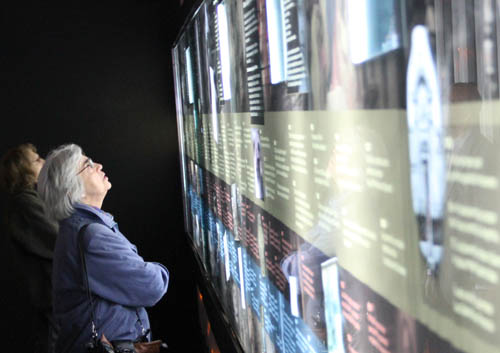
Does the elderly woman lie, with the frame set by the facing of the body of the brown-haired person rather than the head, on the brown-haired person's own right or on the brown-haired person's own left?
on the brown-haired person's own right

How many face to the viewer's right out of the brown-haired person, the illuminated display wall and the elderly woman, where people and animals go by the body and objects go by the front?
2

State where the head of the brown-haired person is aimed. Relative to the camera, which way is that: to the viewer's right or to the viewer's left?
to the viewer's right

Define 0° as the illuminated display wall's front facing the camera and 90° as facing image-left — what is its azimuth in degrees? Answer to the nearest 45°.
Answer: approximately 45°

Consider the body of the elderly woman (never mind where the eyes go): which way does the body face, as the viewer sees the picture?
to the viewer's right

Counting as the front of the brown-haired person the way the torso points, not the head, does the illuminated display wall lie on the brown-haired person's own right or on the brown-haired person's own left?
on the brown-haired person's own right

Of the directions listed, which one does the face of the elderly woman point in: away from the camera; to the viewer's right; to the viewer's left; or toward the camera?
to the viewer's right

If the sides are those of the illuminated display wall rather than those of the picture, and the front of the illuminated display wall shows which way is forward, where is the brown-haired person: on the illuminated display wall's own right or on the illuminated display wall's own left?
on the illuminated display wall's own right

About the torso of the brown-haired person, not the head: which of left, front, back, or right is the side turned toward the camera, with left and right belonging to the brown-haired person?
right
